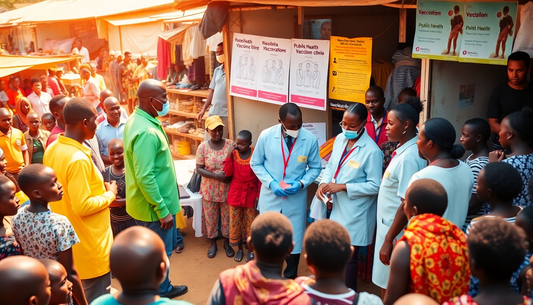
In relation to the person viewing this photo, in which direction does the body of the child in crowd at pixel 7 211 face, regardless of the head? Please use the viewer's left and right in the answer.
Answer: facing to the right of the viewer

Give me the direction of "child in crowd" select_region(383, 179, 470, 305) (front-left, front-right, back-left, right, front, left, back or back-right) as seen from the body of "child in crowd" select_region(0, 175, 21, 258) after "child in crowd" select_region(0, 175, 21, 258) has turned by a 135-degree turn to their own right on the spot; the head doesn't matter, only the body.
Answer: left

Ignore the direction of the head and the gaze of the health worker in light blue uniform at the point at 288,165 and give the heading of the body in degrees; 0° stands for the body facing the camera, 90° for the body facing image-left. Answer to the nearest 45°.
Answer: approximately 0°

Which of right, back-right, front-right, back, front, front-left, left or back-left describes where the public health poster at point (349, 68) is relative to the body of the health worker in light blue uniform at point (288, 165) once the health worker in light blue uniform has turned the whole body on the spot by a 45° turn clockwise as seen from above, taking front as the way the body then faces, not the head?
back

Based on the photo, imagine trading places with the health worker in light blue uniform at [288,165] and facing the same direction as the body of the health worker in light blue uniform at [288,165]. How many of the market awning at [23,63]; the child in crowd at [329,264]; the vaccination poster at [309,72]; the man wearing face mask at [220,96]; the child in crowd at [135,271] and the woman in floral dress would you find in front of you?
2

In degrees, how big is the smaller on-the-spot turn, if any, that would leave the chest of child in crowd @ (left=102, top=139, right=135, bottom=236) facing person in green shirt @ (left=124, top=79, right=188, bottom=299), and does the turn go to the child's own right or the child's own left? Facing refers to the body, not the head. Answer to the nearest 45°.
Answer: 0° — they already face them

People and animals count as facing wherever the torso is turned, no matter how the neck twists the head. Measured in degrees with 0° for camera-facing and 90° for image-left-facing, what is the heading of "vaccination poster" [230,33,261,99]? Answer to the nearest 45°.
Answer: approximately 0°

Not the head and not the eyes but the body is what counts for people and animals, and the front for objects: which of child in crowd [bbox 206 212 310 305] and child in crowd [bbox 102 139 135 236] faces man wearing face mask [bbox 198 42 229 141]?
child in crowd [bbox 206 212 310 305]

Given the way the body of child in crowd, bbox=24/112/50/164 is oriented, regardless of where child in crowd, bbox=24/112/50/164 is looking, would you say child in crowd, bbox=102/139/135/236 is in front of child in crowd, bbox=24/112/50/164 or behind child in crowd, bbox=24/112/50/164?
in front

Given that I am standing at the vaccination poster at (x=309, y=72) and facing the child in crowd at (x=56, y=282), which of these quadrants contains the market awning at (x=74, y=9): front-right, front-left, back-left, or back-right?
back-right

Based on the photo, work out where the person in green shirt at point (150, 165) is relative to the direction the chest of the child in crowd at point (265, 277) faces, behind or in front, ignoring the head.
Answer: in front
